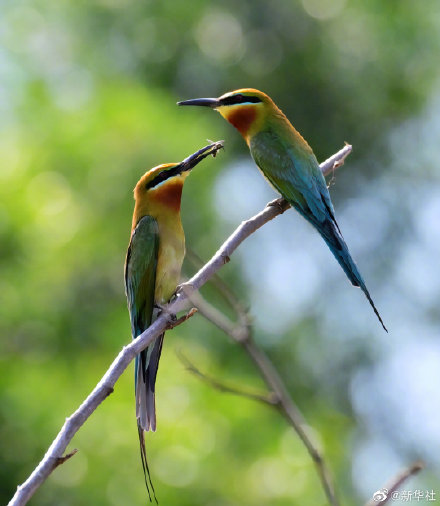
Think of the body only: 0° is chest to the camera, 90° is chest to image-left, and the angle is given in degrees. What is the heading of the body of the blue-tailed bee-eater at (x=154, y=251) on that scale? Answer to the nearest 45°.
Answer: approximately 270°
